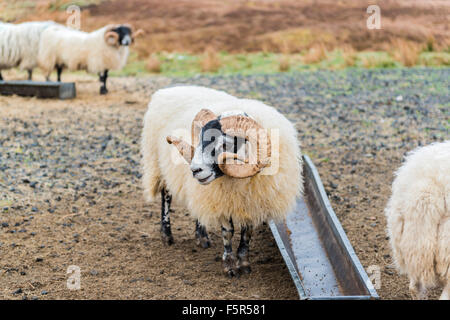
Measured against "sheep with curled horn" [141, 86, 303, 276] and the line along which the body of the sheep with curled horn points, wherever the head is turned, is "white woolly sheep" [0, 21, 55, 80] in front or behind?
behind

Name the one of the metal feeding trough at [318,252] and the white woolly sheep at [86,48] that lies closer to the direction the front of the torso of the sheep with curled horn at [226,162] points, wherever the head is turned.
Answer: the metal feeding trough

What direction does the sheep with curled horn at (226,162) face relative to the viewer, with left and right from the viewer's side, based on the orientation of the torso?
facing the viewer and to the right of the viewer

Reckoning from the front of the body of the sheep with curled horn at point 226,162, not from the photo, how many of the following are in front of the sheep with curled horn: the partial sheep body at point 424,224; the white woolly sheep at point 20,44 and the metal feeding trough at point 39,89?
1

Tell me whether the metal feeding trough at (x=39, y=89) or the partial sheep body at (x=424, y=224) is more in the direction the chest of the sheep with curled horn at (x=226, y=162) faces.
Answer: the partial sheep body

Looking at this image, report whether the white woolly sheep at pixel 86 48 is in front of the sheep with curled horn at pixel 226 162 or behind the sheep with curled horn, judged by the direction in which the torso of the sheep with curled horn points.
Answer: behind

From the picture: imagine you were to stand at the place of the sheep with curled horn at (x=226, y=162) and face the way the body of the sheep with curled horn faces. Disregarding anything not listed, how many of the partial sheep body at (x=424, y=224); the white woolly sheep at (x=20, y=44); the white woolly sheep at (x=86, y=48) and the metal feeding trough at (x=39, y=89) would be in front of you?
1

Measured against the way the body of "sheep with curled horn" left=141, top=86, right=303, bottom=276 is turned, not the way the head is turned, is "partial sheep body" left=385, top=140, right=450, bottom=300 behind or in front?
in front
